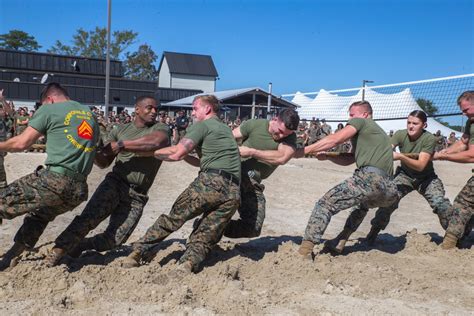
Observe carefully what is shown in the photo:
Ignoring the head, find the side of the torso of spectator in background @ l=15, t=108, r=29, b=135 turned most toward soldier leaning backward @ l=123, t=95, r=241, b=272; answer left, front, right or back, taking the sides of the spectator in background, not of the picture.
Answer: front

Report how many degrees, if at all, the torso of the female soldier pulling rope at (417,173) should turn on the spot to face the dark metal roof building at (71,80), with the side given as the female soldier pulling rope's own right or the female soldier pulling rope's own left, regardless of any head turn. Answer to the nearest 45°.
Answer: approximately 90° to the female soldier pulling rope's own right

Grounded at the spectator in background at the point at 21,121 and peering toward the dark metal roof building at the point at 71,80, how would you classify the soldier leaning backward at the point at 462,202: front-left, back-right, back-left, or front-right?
back-right

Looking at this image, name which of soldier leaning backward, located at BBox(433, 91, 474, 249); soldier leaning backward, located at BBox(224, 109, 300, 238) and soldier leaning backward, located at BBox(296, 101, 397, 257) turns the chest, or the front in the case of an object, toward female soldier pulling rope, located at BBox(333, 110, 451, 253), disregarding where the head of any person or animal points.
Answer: soldier leaning backward, located at BBox(433, 91, 474, 249)

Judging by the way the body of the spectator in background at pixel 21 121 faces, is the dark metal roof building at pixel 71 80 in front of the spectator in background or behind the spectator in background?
behind

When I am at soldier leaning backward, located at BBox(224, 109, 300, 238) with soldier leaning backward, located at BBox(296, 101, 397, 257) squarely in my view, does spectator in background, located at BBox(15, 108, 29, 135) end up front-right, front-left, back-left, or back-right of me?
back-left

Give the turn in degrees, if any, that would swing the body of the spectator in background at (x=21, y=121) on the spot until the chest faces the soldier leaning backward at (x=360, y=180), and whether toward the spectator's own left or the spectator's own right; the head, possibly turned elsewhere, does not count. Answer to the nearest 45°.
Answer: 0° — they already face them

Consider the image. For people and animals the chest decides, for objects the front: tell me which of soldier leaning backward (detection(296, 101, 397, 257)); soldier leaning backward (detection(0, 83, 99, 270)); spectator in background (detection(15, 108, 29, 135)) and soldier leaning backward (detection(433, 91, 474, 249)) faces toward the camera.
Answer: the spectator in background

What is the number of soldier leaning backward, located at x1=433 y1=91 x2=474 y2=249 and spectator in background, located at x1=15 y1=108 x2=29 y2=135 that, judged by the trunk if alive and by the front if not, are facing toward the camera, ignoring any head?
1

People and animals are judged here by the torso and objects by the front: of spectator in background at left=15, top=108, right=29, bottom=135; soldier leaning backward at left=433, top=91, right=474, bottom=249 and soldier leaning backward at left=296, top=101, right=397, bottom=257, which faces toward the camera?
the spectator in background

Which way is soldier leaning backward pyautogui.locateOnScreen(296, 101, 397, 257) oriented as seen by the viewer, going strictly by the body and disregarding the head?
to the viewer's left

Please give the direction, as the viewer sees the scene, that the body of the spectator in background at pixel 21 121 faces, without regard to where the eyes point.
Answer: toward the camera

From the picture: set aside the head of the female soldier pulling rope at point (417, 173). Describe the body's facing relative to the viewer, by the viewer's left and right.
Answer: facing the viewer and to the left of the viewer

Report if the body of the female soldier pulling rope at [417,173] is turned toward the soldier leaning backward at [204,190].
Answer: yes

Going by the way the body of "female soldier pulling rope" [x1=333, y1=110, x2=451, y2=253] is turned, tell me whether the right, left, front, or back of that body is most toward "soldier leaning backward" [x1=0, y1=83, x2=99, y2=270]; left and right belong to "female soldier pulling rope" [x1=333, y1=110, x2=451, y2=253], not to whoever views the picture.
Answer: front
